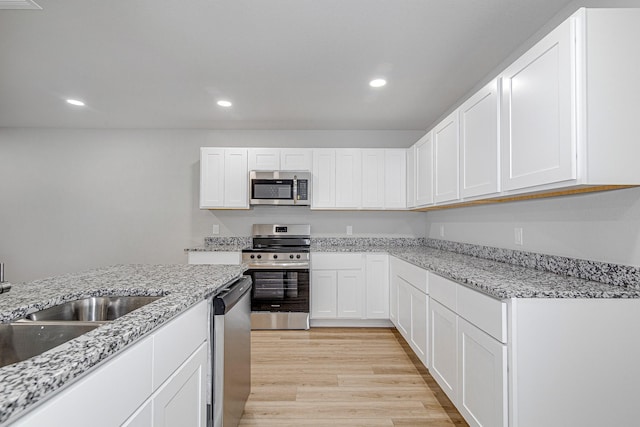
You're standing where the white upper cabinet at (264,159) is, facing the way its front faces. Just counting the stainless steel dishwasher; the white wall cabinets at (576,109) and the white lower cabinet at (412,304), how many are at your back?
0

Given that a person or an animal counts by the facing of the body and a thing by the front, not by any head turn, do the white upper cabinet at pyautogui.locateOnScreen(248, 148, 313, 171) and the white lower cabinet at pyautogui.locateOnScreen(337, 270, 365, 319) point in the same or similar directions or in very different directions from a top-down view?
same or similar directions

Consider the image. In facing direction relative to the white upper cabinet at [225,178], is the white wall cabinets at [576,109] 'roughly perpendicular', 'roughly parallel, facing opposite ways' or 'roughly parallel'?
roughly perpendicular

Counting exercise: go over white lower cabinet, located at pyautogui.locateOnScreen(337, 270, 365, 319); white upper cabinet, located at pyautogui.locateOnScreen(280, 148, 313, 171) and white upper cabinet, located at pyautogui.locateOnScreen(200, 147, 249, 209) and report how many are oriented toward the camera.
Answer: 3

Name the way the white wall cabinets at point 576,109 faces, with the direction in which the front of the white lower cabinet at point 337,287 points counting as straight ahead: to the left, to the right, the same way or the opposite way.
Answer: to the right

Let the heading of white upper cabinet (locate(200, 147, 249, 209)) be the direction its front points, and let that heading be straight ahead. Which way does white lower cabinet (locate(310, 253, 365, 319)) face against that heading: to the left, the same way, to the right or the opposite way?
the same way

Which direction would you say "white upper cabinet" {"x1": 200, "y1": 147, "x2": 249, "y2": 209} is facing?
toward the camera

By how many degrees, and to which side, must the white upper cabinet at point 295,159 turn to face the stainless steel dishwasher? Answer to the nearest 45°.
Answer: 0° — it already faces it

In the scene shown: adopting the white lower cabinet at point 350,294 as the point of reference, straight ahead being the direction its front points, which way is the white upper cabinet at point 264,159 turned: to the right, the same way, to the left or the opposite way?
the same way

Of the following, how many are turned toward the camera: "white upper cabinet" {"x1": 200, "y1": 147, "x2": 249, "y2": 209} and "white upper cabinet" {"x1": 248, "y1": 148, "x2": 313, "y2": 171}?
2

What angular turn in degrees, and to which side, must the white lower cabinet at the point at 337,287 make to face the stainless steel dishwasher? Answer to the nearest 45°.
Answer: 0° — it already faces it

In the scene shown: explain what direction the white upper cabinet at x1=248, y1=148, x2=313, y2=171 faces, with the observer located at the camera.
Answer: facing the viewer

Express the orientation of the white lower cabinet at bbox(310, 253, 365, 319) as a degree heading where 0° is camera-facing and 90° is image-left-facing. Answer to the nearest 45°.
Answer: approximately 0°

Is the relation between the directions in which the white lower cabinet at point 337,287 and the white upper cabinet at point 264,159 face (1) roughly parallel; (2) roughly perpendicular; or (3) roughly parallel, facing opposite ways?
roughly parallel
